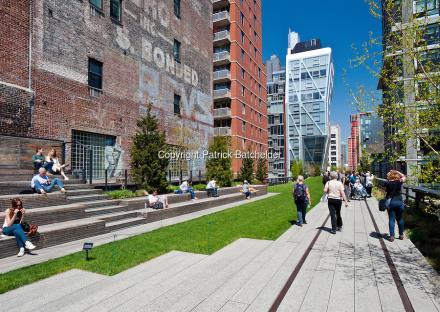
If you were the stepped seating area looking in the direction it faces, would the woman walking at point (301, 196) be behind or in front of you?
in front

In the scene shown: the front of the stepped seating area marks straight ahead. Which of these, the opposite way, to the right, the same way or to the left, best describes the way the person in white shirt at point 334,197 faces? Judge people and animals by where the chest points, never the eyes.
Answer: to the left

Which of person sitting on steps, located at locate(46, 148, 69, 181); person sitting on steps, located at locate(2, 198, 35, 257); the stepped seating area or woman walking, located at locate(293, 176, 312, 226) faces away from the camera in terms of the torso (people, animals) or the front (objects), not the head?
the woman walking

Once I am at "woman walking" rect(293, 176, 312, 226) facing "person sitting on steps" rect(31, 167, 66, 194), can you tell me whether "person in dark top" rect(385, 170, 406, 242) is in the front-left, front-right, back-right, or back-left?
back-left

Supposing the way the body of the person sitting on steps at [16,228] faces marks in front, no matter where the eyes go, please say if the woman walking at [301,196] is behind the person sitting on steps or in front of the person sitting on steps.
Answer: in front

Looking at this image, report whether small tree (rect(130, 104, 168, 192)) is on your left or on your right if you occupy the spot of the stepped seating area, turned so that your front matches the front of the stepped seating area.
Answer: on your left

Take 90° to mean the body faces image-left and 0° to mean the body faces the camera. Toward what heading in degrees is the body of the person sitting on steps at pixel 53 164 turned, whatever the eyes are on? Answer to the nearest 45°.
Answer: approximately 315°

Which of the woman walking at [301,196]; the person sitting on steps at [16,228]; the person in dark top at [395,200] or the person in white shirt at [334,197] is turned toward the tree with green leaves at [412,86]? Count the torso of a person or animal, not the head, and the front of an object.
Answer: the person sitting on steps

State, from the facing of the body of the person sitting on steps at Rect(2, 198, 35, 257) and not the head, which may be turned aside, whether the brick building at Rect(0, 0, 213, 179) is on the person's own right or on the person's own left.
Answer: on the person's own left

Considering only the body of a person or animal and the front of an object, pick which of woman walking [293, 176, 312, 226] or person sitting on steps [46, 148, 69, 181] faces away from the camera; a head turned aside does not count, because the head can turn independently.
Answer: the woman walking

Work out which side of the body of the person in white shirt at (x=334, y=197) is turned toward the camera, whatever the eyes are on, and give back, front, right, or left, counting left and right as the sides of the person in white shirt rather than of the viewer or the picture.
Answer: back

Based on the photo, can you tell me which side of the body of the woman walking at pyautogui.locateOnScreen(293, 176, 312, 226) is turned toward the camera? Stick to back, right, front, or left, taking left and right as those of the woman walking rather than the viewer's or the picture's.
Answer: back
